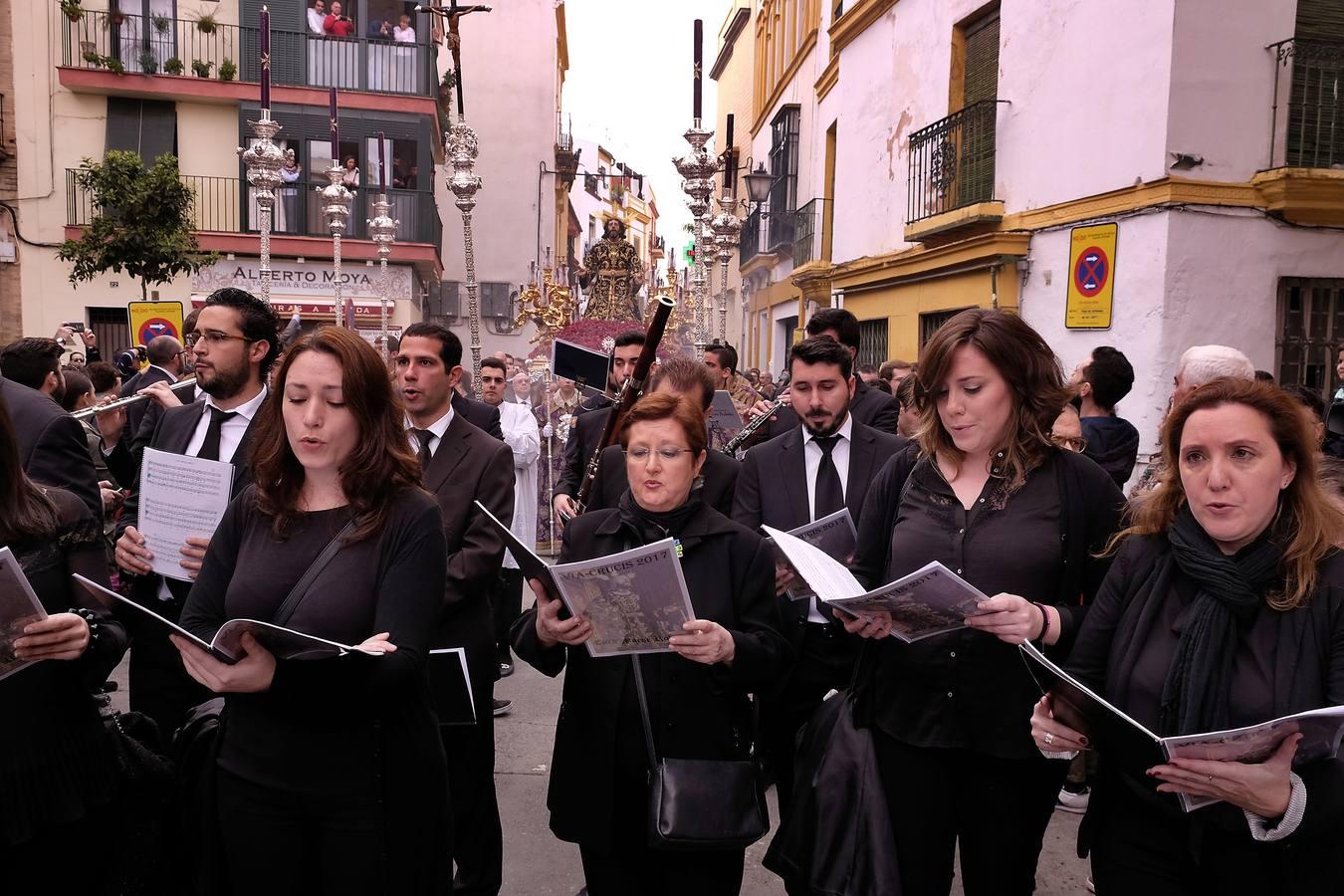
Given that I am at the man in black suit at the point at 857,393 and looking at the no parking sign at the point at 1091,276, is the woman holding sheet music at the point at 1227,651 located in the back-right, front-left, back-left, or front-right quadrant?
back-right

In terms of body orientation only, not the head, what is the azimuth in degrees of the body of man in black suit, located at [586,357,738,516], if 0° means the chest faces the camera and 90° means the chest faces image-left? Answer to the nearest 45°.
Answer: approximately 0°

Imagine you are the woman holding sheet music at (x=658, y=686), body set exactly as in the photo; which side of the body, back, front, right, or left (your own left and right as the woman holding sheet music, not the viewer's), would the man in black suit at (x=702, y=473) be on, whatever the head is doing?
back

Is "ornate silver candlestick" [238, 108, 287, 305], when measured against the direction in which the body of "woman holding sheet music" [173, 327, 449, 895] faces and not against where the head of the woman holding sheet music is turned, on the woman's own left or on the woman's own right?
on the woman's own right

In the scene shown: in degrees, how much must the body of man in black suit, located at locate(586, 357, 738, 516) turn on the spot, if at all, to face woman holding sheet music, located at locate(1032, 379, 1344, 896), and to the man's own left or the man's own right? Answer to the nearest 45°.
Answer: approximately 45° to the man's own left

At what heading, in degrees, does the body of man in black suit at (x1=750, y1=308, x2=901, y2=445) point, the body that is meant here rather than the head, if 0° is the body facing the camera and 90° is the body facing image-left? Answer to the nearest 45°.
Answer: approximately 45°

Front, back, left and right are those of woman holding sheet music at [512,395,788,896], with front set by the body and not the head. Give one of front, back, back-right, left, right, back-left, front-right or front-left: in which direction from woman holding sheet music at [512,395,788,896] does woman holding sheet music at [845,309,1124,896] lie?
left

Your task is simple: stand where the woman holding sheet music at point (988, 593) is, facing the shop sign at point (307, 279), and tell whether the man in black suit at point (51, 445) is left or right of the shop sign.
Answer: left

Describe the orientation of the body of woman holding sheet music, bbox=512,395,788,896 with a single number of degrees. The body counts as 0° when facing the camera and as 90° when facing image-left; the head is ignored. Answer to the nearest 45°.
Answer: approximately 0°

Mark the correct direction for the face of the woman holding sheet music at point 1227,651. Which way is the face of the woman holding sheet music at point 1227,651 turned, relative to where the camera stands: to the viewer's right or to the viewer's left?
to the viewer's left

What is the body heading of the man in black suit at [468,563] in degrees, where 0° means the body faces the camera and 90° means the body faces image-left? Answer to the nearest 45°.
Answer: approximately 45°
